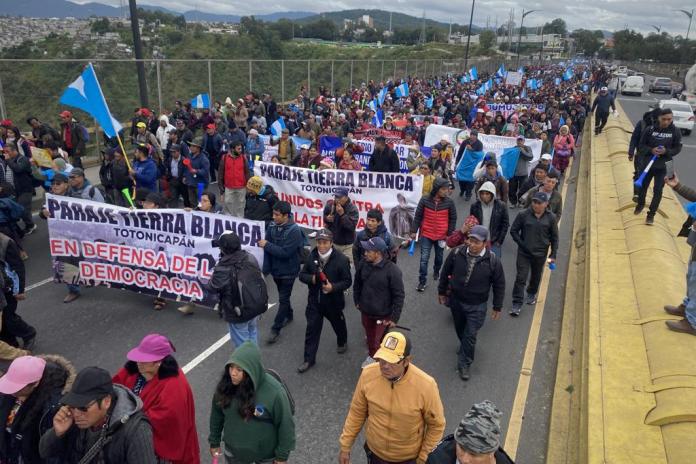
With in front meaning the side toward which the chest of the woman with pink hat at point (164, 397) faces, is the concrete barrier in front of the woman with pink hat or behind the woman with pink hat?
behind

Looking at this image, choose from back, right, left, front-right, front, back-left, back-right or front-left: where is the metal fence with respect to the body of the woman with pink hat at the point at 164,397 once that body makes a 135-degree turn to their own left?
left

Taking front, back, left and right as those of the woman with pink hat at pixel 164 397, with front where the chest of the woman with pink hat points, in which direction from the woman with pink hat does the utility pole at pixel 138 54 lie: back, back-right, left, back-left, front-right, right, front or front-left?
back-right

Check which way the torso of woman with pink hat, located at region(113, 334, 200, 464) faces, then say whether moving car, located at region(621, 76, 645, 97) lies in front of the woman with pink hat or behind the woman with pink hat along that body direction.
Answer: behind

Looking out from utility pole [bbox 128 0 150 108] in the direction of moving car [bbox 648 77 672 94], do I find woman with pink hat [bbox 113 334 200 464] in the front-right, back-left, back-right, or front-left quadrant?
back-right

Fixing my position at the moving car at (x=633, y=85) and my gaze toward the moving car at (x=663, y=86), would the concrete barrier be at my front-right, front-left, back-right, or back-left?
back-right

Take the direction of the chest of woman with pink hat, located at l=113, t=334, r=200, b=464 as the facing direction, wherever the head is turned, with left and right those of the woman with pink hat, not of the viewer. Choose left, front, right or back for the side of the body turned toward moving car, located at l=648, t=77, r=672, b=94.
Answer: back

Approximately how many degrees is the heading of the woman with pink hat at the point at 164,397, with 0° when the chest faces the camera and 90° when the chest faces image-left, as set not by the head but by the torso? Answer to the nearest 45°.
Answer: approximately 45°
